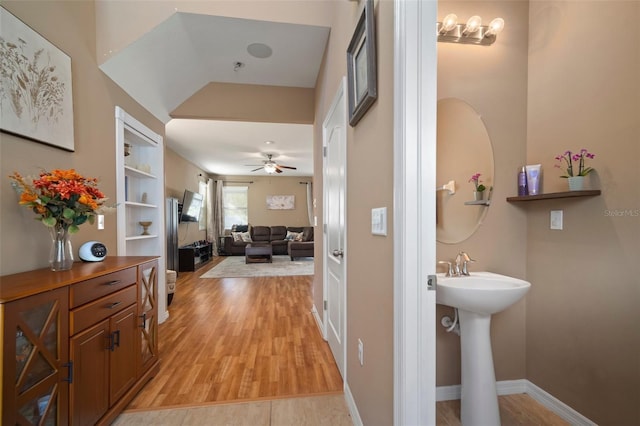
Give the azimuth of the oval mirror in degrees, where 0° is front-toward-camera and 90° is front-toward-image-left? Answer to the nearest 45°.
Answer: approximately 0°

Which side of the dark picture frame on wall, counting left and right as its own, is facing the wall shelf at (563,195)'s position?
back

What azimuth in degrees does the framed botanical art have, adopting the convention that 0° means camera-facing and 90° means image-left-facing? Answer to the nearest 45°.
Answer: approximately 315°

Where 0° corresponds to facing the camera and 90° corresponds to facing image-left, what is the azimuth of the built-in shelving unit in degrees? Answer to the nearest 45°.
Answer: approximately 315°

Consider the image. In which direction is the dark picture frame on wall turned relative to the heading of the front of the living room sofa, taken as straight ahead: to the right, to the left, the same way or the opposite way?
to the right

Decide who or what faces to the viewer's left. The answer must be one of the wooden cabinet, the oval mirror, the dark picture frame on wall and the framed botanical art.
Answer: the dark picture frame on wall

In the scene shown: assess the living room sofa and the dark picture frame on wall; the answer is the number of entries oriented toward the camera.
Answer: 1

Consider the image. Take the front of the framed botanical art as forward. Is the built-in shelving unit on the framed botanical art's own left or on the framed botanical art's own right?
on the framed botanical art's own left

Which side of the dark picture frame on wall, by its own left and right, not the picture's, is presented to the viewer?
left

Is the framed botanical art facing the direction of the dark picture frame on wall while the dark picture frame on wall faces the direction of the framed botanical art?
yes

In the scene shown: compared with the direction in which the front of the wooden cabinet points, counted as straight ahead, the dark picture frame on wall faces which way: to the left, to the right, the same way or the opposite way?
the opposite way
